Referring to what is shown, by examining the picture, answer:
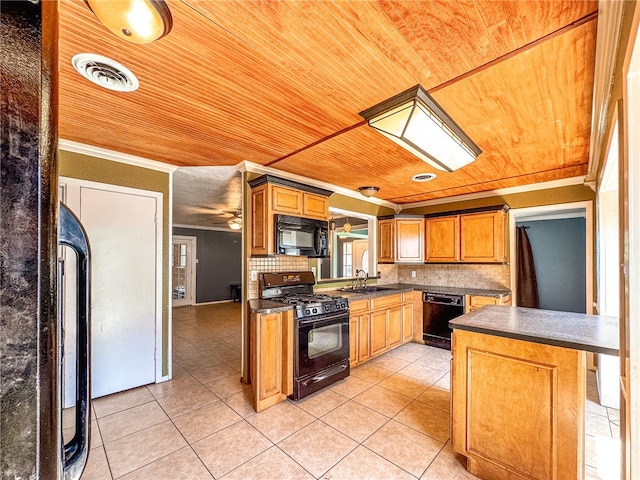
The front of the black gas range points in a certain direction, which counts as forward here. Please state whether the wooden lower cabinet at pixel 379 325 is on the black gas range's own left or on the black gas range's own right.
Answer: on the black gas range's own left

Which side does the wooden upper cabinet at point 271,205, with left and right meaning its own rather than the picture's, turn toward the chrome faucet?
left

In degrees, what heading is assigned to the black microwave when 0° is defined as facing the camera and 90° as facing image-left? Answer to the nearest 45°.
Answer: approximately 315°

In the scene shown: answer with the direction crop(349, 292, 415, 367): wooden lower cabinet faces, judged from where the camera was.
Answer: facing the viewer and to the right of the viewer

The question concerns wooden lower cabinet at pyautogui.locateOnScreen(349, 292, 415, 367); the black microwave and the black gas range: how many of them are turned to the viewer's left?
0

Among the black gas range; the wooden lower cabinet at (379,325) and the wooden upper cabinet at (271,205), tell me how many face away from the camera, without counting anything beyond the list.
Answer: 0

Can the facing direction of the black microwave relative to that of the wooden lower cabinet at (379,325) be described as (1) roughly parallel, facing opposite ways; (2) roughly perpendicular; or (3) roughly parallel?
roughly parallel

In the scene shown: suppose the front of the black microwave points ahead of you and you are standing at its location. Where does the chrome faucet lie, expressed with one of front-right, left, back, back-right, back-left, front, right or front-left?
left

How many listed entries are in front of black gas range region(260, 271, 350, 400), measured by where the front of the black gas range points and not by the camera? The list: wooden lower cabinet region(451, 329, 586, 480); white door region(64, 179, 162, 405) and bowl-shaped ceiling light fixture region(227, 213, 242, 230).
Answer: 1

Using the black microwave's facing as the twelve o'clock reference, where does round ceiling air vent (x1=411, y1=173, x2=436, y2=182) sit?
The round ceiling air vent is roughly at 10 o'clock from the black microwave.
